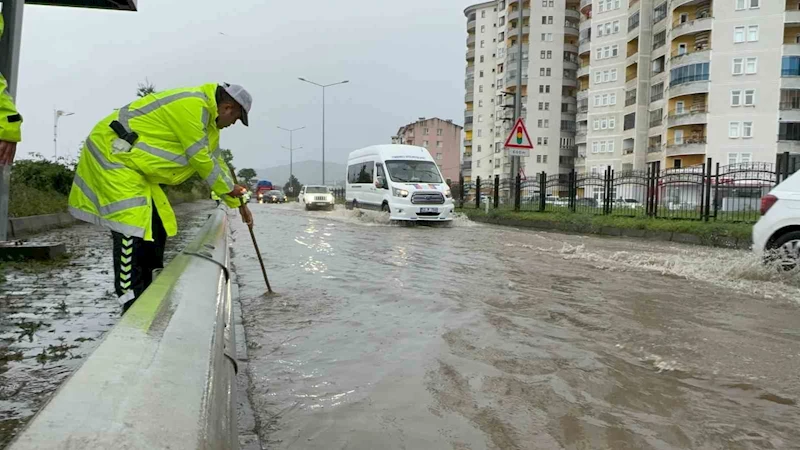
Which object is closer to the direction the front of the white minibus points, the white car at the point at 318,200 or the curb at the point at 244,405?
the curb

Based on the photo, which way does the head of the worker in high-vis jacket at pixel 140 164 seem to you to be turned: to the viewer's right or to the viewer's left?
to the viewer's right

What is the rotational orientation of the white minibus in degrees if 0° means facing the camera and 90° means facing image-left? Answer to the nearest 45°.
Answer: approximately 315°

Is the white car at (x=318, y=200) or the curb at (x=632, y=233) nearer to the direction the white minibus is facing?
the curb

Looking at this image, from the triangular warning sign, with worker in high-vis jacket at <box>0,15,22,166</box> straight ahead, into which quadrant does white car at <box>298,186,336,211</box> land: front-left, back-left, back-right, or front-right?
back-right

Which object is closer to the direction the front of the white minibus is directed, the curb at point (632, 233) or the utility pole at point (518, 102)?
the curb

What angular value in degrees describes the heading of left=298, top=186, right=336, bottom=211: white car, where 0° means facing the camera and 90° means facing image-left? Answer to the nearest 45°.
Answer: approximately 0°

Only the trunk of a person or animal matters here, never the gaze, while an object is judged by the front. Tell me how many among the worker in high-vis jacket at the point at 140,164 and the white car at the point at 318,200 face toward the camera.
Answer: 1

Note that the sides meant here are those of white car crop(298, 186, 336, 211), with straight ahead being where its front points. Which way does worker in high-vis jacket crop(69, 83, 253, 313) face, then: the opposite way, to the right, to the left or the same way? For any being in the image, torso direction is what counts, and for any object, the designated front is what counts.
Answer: to the left

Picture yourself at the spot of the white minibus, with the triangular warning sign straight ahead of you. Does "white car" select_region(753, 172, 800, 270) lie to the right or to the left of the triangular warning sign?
right

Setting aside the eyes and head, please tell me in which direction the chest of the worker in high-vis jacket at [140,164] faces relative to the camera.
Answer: to the viewer's right

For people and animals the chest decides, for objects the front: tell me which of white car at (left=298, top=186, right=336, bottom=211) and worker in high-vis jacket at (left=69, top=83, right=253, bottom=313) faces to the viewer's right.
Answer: the worker in high-vis jacket

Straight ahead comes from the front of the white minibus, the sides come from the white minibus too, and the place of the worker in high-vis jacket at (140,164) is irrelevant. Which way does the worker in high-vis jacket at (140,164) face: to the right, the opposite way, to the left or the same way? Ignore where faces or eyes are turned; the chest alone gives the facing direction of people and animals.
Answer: to the left

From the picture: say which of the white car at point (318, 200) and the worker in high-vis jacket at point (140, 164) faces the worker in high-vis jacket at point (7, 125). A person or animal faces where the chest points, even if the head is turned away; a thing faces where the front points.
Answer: the white car
